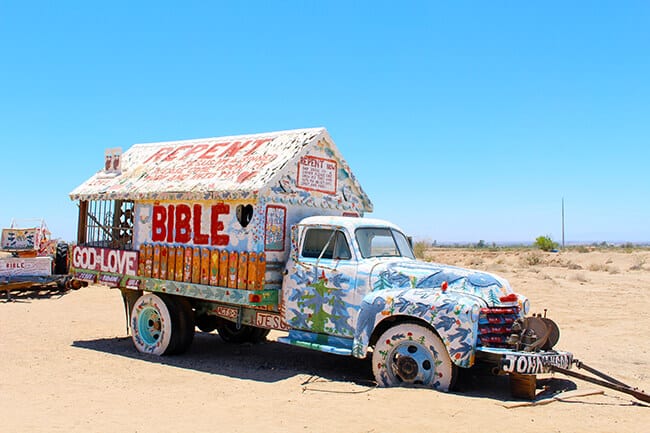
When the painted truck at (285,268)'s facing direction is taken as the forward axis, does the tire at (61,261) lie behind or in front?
behind

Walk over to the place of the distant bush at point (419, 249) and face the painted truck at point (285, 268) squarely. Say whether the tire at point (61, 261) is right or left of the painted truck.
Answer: right

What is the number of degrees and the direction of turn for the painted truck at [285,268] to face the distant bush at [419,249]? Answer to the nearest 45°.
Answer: approximately 135° to its left

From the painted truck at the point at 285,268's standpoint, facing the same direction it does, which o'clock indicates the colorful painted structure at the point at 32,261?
The colorful painted structure is roughly at 6 o'clock from the painted truck.

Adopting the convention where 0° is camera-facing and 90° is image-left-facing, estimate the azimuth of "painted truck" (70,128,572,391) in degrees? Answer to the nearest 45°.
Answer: approximately 315°

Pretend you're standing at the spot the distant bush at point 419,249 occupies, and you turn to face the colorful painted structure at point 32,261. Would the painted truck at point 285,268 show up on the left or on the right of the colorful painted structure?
left
